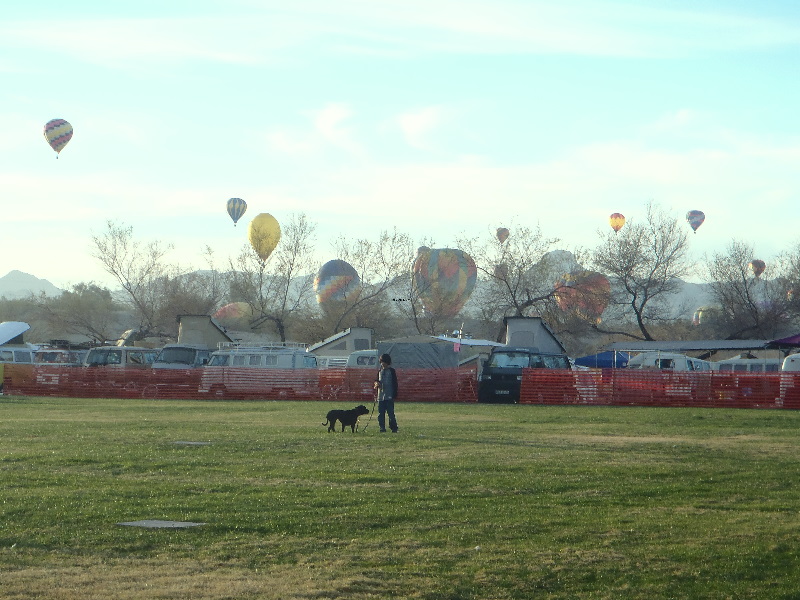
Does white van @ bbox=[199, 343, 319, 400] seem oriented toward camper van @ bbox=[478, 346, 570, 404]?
no

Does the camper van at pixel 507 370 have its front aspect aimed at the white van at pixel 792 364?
no

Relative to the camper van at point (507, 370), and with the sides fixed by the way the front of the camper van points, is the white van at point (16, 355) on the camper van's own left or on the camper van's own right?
on the camper van's own right

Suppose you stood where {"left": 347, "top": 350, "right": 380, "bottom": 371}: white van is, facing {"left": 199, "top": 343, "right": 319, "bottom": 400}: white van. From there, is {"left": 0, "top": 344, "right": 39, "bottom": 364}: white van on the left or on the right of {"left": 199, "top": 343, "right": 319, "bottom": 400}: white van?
right

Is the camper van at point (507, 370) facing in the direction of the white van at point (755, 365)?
no

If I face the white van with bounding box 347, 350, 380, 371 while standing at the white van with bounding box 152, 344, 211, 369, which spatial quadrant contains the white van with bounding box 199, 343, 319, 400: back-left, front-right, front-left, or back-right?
front-right

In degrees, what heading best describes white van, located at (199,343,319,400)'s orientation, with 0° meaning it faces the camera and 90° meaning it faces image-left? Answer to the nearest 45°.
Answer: approximately 90°

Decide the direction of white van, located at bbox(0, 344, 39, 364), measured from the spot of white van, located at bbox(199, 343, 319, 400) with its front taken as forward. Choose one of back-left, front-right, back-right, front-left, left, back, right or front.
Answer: front-right

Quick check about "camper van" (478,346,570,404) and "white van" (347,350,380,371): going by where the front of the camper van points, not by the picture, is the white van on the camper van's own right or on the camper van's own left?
on the camper van's own right

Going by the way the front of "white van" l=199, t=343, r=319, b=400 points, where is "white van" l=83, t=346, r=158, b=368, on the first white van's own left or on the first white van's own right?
on the first white van's own right

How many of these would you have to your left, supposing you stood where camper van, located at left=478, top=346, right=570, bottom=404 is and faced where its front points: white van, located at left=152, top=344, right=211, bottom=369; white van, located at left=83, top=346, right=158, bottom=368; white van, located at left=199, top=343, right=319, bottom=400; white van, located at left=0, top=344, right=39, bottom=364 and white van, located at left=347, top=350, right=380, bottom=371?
0
